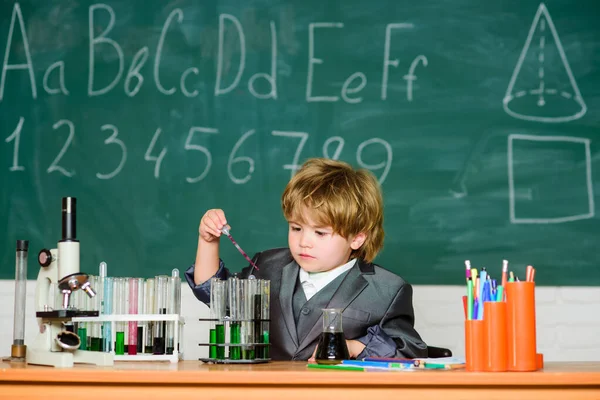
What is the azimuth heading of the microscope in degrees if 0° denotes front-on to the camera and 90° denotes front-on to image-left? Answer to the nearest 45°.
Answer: approximately 315°

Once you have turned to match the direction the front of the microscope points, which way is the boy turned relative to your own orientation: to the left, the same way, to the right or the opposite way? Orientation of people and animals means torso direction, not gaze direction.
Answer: to the right

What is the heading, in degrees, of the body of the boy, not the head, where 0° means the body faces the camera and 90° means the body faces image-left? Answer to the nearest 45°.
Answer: approximately 45°
